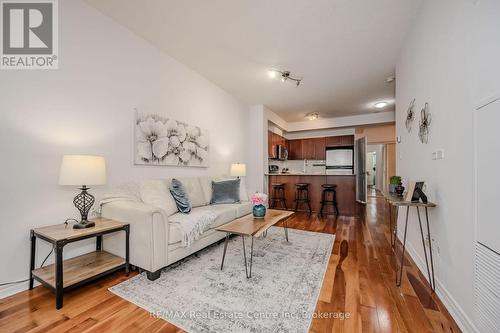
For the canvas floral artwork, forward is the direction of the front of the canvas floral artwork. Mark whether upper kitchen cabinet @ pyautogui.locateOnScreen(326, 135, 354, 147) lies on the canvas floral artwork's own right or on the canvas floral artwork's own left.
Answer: on the canvas floral artwork's own left

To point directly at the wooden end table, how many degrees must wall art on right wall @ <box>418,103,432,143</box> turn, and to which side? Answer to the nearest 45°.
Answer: approximately 45° to its left

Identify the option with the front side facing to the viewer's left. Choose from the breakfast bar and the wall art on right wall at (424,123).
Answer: the wall art on right wall

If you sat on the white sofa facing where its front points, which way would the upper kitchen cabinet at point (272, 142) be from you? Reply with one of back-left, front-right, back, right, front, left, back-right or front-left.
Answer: left

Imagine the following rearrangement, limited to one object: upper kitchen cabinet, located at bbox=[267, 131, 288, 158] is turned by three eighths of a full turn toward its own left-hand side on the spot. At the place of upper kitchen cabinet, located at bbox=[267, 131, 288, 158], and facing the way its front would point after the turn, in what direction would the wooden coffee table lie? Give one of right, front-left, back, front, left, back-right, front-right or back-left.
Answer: back-left

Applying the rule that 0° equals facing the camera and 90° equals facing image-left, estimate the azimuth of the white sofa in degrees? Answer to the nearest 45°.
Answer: approximately 315°

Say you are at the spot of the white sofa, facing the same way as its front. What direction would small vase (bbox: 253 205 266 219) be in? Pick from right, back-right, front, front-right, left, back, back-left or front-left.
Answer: front-left

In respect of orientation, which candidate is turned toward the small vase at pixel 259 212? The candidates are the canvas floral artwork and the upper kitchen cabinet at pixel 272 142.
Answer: the canvas floral artwork

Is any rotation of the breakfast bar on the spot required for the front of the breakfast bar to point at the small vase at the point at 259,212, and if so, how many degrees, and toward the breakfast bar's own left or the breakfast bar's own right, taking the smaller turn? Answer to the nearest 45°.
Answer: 0° — it already faces it

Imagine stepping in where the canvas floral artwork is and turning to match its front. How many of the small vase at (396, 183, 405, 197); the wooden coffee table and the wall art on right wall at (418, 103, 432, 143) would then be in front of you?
3

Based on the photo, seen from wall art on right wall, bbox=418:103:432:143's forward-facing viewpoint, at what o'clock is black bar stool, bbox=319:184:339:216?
The black bar stool is roughly at 2 o'clock from the wall art on right wall.

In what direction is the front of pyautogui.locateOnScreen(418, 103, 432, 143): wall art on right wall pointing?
to the viewer's left
